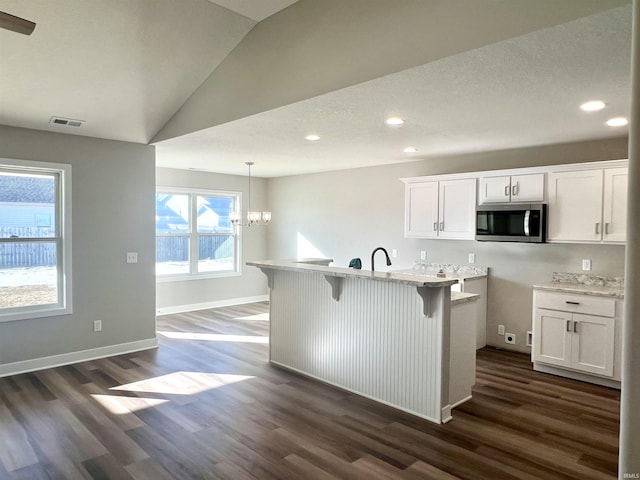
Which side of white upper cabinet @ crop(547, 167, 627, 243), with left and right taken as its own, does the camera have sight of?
front

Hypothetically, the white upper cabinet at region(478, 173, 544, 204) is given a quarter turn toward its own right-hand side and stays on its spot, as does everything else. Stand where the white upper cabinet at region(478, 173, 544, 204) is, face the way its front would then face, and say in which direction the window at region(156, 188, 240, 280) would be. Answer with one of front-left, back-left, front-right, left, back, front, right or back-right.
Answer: front

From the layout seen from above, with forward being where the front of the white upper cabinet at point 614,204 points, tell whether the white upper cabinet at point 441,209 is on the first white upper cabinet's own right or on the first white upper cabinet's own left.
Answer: on the first white upper cabinet's own right

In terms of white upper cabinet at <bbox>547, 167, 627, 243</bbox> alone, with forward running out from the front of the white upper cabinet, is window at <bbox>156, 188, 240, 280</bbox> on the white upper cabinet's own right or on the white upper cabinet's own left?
on the white upper cabinet's own right

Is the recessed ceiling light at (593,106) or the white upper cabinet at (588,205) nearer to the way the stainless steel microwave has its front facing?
the recessed ceiling light

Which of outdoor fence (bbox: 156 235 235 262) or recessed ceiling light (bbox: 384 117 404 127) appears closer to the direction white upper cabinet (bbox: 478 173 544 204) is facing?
the recessed ceiling light

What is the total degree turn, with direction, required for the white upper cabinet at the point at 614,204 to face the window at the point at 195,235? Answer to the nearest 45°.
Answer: approximately 90° to its right

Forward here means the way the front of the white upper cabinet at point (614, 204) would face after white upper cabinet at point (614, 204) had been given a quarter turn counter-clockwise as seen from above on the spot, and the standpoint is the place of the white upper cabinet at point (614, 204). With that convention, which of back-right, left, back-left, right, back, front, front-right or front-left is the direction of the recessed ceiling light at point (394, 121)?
back-right

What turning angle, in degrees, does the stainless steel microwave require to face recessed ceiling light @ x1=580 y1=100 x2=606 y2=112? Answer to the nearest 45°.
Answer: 0° — it already faces it

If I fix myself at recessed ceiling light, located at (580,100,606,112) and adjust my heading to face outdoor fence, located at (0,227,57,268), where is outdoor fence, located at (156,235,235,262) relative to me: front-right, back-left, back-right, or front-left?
front-right

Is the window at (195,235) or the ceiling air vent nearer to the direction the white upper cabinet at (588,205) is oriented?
the ceiling air vent

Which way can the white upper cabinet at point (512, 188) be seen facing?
toward the camera

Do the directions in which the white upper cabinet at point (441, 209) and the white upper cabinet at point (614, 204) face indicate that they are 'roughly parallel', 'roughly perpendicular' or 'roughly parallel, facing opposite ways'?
roughly parallel

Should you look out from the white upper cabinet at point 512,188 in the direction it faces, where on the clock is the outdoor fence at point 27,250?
The outdoor fence is roughly at 2 o'clock from the white upper cabinet.

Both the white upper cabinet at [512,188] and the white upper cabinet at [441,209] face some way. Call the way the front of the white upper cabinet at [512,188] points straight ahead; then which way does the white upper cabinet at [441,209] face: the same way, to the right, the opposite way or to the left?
the same way

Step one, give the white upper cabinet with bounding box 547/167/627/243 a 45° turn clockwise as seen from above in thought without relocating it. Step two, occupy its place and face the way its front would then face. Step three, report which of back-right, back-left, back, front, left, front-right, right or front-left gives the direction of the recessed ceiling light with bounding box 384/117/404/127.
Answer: front
